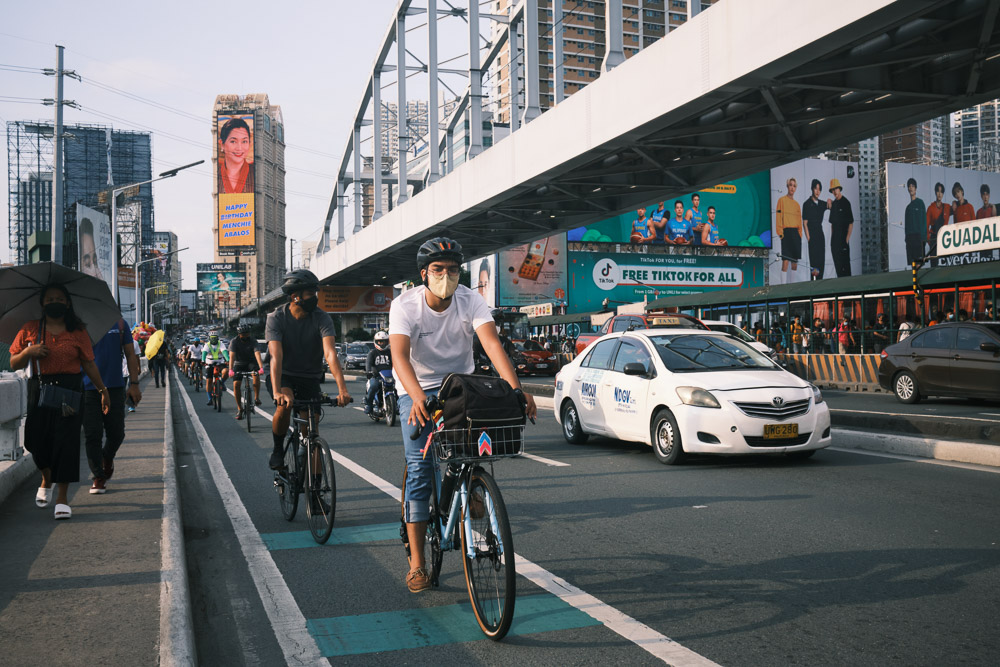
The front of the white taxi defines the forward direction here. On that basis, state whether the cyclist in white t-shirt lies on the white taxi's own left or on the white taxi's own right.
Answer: on the white taxi's own right

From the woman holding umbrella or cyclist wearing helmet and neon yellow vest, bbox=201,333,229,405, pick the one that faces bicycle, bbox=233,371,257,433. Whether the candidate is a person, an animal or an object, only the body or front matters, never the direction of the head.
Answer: the cyclist wearing helmet and neon yellow vest

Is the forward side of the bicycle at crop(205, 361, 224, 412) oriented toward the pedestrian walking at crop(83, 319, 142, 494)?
yes

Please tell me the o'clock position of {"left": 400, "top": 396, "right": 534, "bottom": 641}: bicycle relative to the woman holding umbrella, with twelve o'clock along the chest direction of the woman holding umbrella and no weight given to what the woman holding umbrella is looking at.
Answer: The bicycle is roughly at 11 o'clock from the woman holding umbrella.

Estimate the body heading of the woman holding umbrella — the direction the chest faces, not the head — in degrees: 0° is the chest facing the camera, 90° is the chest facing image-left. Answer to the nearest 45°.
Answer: approximately 0°

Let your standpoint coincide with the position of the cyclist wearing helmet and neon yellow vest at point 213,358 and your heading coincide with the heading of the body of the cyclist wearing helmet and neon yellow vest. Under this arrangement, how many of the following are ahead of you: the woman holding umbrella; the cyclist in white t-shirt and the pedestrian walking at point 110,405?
3

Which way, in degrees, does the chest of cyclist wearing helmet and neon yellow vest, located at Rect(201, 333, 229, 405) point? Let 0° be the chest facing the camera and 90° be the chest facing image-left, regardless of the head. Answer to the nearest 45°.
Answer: approximately 0°

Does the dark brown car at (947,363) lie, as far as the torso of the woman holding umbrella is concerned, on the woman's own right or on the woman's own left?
on the woman's own left
